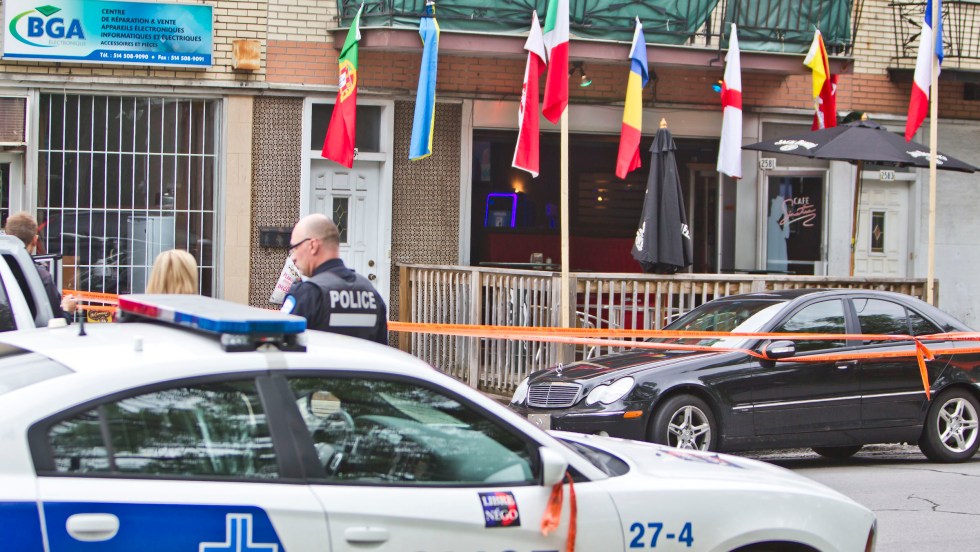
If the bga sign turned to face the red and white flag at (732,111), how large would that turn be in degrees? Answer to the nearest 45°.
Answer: approximately 90° to its left

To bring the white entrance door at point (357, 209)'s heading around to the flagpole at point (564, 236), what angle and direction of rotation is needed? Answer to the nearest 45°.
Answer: approximately 45° to its left

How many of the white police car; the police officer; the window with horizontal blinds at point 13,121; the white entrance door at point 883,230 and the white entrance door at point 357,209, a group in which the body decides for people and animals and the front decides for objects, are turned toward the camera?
3

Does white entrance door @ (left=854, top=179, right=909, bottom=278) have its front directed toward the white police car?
yes

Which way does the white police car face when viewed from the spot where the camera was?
facing away from the viewer and to the right of the viewer

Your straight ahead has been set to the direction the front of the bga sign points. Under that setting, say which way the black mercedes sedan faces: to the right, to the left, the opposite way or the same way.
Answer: to the right

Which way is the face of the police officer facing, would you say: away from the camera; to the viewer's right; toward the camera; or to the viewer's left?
to the viewer's left

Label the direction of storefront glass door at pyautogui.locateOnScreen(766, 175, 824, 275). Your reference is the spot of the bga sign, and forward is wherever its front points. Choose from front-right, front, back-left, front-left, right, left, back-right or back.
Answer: left

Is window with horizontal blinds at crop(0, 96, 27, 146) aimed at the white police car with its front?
yes

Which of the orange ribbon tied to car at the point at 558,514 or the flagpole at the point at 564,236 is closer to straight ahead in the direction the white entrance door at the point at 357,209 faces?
the orange ribbon tied to car

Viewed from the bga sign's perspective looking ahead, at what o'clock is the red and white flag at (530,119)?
The red and white flag is roughly at 10 o'clock from the bga sign.

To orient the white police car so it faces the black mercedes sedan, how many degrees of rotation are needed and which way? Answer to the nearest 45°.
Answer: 0° — it already faces it

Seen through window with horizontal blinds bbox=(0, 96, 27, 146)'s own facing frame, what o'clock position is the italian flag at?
The italian flag is roughly at 10 o'clock from the window with horizontal blinds.
